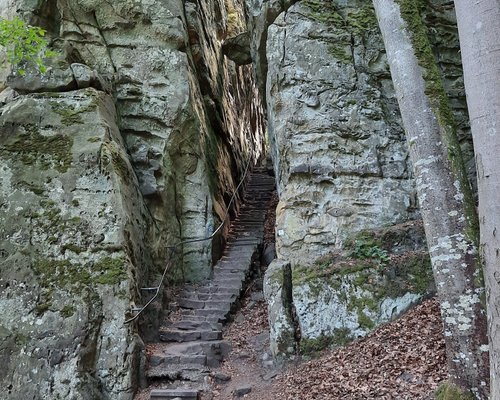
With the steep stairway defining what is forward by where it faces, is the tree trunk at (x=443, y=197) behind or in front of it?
in front

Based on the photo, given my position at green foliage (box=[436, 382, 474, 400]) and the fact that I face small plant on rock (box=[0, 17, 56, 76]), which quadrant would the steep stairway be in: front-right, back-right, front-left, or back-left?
front-right

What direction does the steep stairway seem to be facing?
toward the camera

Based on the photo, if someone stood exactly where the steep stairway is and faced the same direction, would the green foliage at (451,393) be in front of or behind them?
in front
